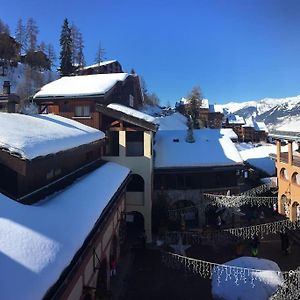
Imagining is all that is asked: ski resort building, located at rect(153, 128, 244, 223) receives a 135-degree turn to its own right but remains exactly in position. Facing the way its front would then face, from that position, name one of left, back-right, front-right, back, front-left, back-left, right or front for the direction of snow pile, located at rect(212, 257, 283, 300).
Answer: back-left

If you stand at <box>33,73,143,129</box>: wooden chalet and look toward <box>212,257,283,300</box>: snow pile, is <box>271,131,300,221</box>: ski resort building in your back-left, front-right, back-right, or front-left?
front-left

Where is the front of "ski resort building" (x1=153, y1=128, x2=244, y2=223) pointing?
toward the camera

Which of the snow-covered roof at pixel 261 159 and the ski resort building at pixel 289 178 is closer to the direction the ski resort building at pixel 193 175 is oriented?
the ski resort building

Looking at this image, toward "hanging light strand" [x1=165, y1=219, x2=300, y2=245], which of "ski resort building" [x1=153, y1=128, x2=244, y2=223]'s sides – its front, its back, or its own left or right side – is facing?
front

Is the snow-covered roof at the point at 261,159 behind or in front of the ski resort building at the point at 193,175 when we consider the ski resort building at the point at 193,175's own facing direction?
behind

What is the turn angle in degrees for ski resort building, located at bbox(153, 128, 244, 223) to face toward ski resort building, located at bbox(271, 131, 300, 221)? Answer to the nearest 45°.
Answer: approximately 45° to its left

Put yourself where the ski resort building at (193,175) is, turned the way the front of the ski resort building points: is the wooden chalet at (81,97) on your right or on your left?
on your right

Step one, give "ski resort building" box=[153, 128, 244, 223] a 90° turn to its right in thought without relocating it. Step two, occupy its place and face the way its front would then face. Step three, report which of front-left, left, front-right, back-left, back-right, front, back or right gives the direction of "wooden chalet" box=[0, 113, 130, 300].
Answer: left

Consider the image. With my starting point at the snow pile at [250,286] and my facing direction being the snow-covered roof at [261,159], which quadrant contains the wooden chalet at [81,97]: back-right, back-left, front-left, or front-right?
front-left
